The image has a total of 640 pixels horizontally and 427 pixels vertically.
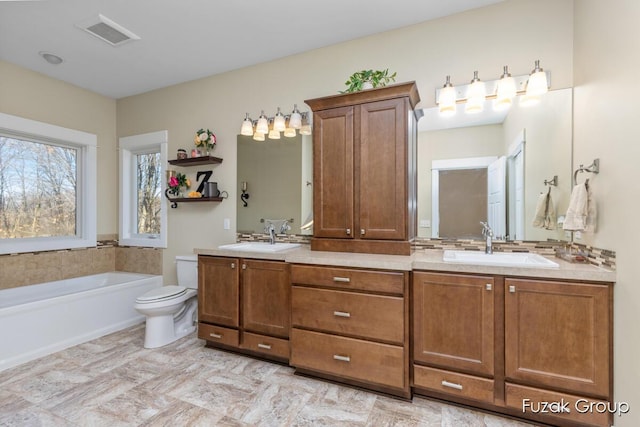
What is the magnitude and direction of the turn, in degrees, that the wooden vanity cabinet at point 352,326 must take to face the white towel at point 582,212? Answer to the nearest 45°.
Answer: approximately 135° to its left

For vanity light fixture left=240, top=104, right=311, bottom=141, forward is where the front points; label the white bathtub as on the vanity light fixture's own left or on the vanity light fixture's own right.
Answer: on the vanity light fixture's own right

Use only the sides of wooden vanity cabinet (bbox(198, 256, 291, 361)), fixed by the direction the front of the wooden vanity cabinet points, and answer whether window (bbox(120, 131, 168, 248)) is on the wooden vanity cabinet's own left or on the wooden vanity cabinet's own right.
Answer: on the wooden vanity cabinet's own right

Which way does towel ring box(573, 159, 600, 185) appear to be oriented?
to the viewer's left

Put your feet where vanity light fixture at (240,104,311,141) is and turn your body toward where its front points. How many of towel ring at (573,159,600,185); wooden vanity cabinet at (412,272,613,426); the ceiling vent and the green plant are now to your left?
3

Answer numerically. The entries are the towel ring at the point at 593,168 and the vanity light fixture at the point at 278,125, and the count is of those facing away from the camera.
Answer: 0

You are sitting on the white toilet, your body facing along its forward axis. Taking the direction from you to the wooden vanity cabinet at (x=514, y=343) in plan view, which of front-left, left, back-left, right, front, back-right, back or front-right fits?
left

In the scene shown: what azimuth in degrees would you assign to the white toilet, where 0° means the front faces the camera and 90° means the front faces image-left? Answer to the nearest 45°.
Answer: approximately 45°

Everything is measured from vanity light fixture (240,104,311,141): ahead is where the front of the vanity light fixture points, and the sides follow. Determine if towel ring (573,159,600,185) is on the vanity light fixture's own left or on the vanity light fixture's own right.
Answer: on the vanity light fixture's own left

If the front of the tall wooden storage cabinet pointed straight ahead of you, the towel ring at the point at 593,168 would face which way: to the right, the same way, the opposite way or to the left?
to the right

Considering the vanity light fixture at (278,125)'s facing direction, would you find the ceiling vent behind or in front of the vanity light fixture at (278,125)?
in front
